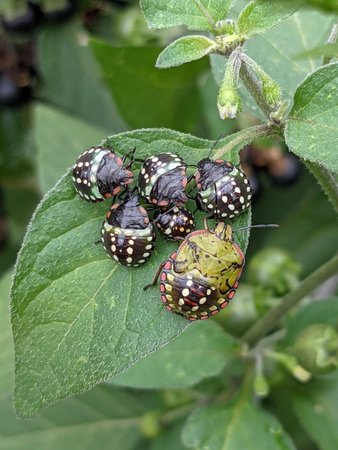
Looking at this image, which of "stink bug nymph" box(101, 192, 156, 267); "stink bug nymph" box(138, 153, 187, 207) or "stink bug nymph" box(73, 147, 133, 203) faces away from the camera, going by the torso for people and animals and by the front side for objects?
"stink bug nymph" box(101, 192, 156, 267)

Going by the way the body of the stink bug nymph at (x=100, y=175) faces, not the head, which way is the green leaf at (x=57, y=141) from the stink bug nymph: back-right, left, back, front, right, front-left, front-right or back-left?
left

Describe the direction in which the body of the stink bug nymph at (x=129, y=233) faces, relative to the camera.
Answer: away from the camera

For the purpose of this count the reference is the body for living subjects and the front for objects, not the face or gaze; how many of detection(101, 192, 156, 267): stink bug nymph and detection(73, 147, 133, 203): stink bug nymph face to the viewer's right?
1

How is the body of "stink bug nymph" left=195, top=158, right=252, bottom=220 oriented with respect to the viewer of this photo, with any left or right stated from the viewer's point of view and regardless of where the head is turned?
facing away from the viewer and to the left of the viewer

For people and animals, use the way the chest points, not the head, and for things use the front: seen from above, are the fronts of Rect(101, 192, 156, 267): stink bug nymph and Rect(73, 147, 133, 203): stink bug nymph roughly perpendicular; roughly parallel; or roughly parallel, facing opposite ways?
roughly perpendicular

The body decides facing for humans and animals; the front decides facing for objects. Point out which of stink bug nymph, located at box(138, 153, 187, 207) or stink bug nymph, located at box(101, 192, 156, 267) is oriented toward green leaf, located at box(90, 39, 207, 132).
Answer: stink bug nymph, located at box(101, 192, 156, 267)
